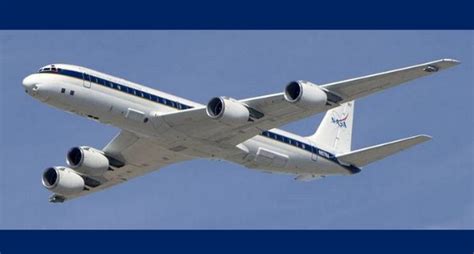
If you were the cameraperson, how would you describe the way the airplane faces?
facing the viewer and to the left of the viewer
